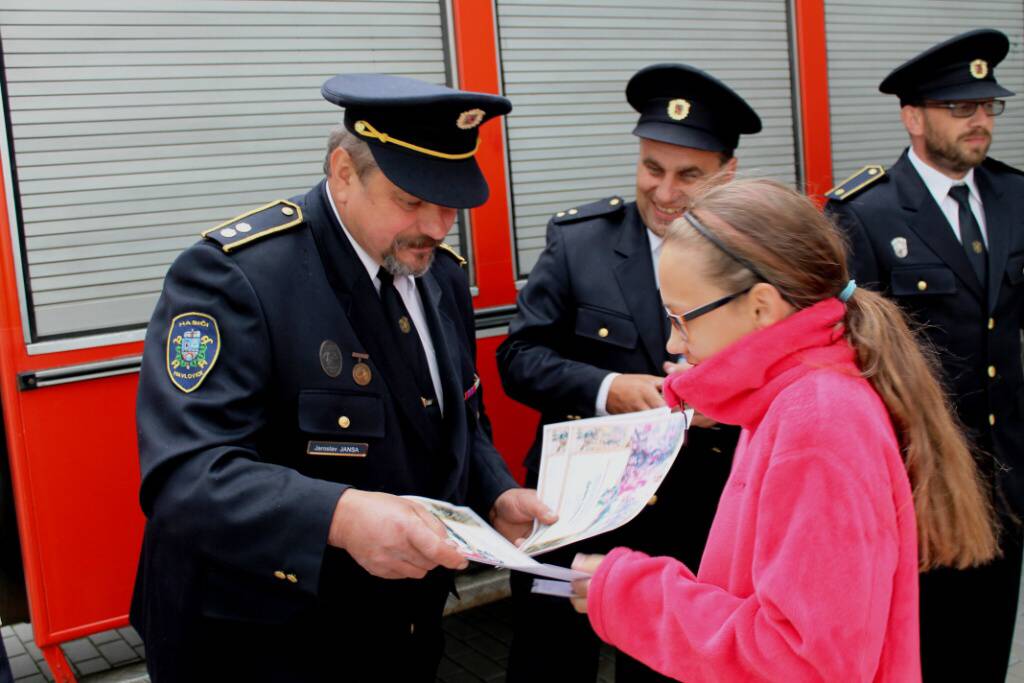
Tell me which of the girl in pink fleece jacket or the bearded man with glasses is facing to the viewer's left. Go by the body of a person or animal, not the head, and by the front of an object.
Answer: the girl in pink fleece jacket

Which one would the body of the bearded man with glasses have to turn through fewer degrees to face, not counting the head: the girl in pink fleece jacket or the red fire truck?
the girl in pink fleece jacket

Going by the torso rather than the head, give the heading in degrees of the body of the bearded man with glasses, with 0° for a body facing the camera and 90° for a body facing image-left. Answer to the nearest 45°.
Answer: approximately 315°

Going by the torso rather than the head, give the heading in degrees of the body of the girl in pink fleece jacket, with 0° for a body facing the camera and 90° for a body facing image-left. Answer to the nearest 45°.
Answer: approximately 90°

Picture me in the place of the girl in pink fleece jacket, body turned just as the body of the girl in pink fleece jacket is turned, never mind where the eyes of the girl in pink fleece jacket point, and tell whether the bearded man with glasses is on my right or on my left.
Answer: on my right

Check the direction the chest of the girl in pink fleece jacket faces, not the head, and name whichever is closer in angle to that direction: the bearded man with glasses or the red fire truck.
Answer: the red fire truck

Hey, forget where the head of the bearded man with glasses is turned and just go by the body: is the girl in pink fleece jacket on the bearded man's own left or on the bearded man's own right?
on the bearded man's own right
